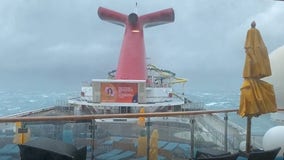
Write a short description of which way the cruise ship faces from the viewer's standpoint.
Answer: facing the viewer
